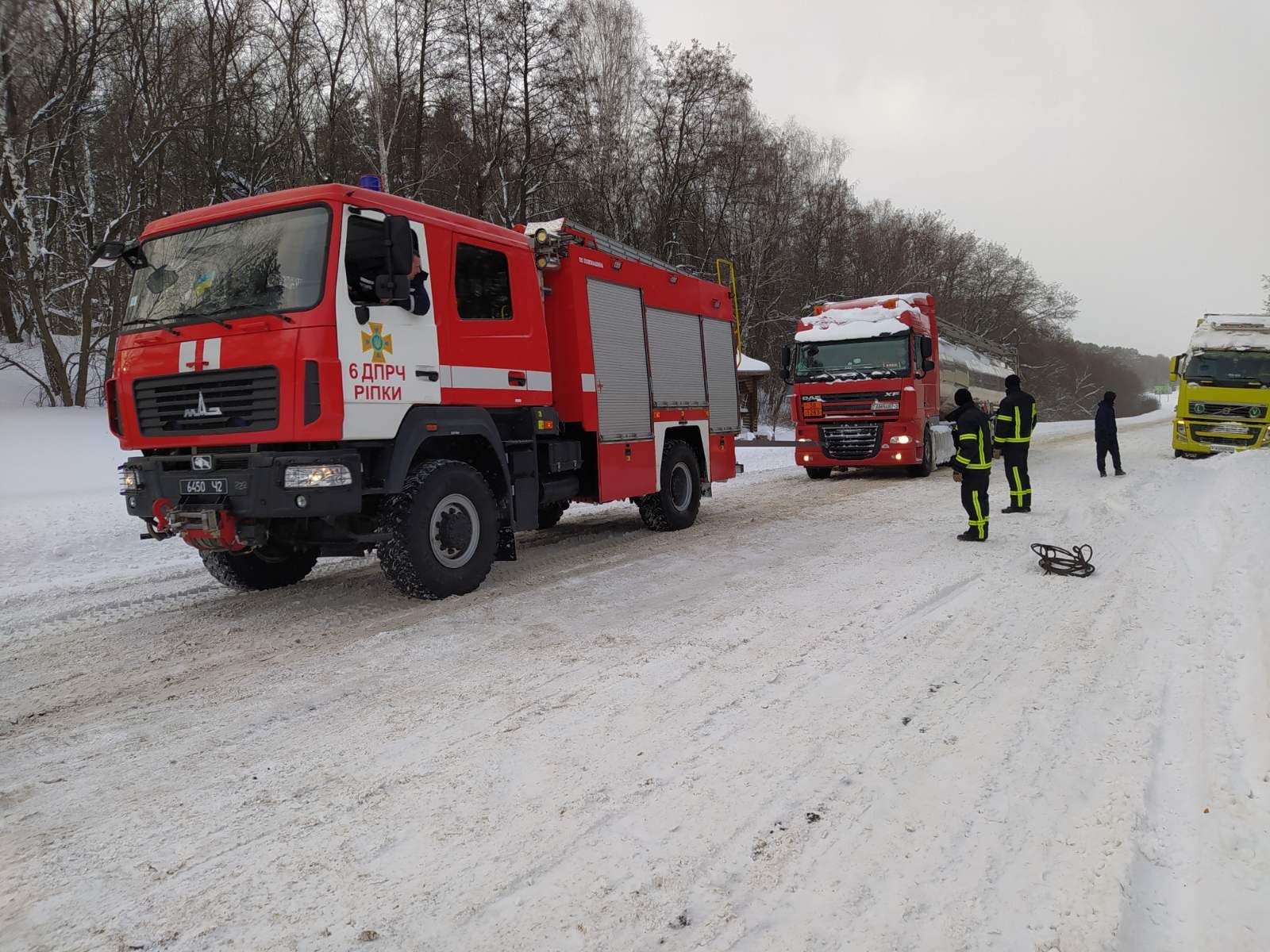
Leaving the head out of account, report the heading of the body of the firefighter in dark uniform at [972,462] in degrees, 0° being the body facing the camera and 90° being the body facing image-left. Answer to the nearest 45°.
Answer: approximately 90°

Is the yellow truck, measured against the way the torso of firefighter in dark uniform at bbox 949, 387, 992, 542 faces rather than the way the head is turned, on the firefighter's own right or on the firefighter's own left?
on the firefighter's own right

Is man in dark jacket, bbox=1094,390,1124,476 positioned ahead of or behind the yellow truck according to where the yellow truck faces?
ahead

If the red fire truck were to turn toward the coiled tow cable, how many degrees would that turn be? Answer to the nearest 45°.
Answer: approximately 135° to its left

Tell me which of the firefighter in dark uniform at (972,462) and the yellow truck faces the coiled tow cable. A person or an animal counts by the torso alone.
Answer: the yellow truck

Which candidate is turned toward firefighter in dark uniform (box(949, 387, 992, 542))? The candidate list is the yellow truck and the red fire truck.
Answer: the yellow truck

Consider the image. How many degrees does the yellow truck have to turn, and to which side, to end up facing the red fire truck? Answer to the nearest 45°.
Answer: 0° — it already faces it

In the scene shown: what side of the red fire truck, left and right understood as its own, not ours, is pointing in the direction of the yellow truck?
back
